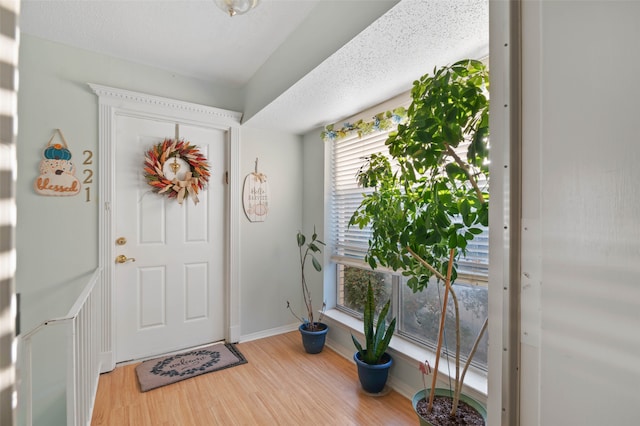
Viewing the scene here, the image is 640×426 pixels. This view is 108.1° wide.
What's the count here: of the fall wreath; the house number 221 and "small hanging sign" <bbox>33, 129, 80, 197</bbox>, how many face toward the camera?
3

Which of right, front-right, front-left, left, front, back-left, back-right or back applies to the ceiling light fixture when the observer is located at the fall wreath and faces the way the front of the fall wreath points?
front

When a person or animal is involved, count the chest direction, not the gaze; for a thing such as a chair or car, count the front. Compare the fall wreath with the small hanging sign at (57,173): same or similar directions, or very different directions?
same or similar directions

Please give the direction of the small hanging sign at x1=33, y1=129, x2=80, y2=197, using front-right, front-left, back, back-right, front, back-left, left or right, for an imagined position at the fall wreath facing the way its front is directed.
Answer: right

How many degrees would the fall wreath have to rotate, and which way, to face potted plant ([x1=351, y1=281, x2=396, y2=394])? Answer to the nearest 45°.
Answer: approximately 45° to its left

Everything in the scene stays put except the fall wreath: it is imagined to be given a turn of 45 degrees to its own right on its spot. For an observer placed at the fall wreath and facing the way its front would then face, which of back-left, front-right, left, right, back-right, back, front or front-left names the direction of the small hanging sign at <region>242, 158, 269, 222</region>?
back-left

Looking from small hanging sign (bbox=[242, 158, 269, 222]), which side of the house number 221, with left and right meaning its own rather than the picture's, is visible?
left

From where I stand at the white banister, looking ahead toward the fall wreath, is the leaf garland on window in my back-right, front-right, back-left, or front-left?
front-right

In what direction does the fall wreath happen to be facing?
toward the camera

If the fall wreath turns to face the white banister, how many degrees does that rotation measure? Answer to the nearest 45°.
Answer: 0° — it already faces it

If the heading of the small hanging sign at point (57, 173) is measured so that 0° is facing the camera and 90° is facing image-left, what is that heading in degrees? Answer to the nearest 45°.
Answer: approximately 0°
